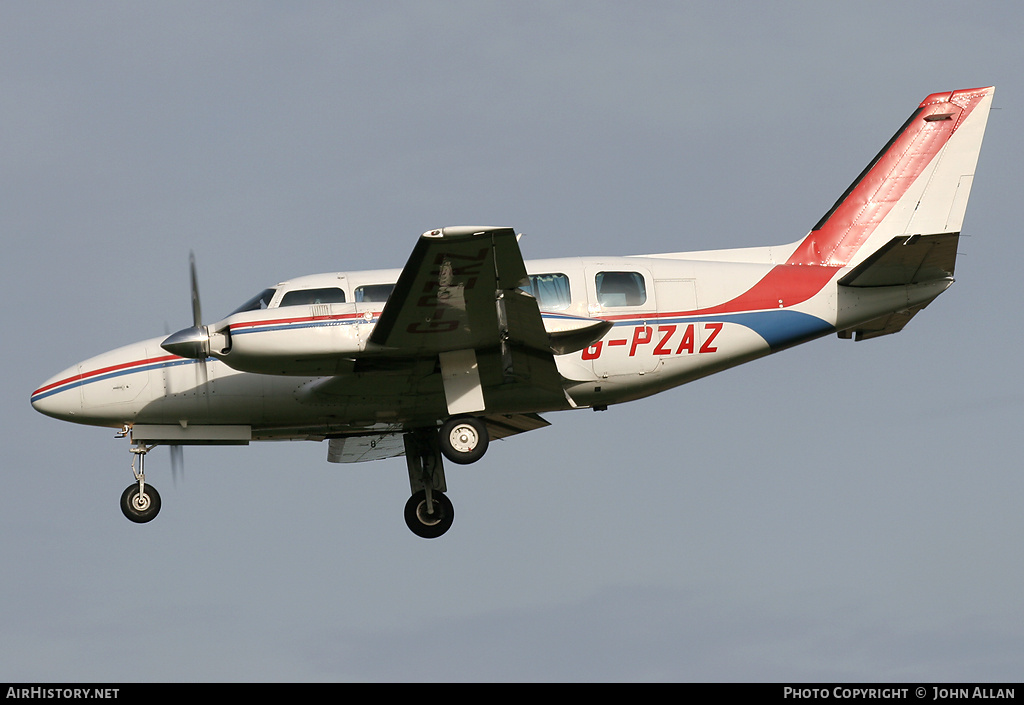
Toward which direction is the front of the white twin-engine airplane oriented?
to the viewer's left
